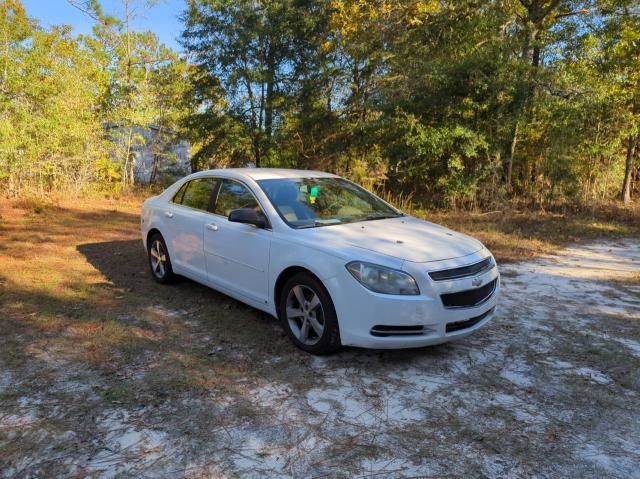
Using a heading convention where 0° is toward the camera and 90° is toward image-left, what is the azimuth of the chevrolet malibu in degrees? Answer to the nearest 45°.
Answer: approximately 315°
